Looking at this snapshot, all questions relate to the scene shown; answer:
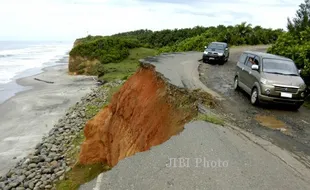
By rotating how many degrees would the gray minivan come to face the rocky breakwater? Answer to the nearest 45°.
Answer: approximately 135° to its right

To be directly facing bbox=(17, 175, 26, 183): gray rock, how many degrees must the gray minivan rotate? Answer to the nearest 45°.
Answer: approximately 90° to its right

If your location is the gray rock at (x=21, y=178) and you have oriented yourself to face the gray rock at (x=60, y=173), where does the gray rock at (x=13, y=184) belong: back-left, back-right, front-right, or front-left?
back-right

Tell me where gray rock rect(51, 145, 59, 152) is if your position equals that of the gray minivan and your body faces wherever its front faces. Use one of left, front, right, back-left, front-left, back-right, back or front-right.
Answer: back-right

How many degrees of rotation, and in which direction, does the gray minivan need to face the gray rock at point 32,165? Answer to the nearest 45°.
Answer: approximately 135° to its right

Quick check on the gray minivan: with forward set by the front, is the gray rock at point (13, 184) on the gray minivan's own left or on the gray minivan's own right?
on the gray minivan's own right

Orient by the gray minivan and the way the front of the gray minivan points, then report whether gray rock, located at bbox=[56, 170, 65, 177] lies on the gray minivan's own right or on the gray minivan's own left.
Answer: on the gray minivan's own right
